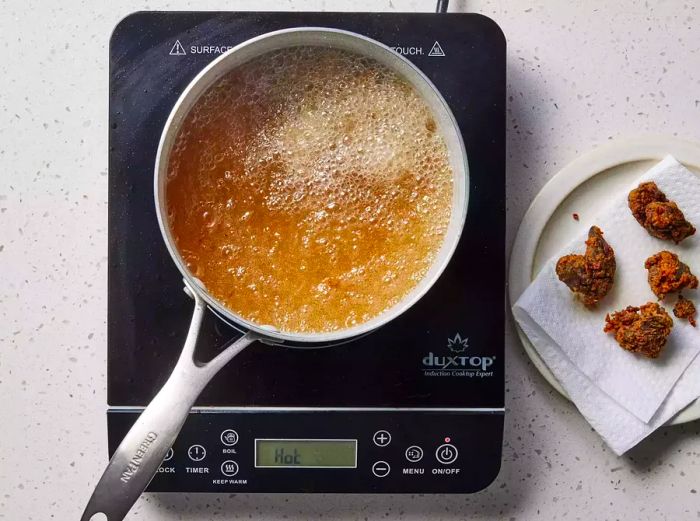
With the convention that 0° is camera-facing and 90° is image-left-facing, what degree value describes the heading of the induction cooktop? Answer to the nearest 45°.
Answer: approximately 0°
